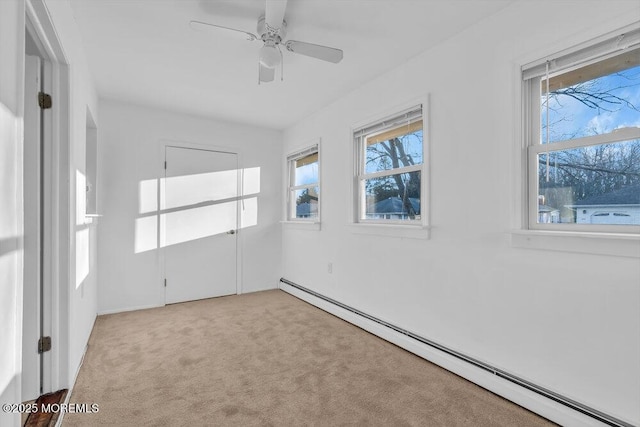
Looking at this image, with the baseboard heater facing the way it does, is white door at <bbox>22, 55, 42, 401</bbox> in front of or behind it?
in front

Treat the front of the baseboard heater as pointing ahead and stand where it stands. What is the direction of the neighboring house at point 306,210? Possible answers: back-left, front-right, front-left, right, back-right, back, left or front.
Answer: right

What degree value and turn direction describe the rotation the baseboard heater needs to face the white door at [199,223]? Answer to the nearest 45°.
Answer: approximately 45° to its right

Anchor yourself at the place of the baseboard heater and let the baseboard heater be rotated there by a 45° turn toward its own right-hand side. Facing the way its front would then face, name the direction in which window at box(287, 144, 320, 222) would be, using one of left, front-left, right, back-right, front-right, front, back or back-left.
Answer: front-right

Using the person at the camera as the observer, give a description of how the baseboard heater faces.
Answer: facing the viewer and to the left of the viewer

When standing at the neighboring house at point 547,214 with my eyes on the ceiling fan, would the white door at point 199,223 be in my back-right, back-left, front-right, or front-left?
front-right
